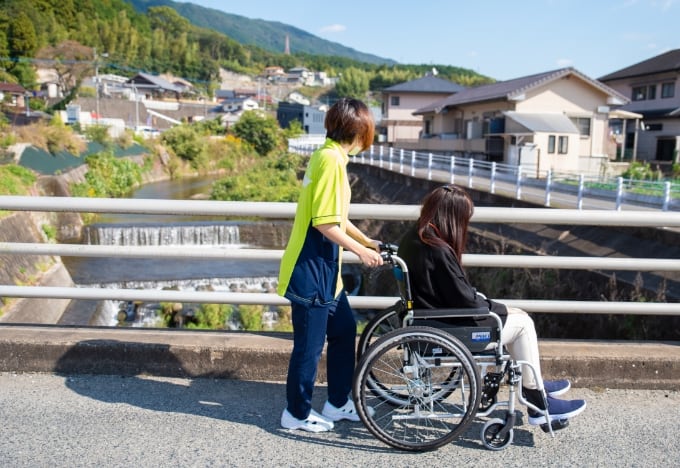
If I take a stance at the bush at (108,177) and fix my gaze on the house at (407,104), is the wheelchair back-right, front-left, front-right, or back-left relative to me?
back-right

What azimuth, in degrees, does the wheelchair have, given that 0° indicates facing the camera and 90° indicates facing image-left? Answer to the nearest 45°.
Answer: approximately 270°

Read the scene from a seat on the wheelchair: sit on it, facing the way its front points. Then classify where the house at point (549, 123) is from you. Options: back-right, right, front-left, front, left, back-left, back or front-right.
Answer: left

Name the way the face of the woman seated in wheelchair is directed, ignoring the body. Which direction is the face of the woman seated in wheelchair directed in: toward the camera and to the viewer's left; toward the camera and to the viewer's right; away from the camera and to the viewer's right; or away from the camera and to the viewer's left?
away from the camera and to the viewer's right

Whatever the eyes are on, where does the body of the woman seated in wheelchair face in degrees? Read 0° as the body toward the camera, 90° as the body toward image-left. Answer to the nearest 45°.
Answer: approximately 270°

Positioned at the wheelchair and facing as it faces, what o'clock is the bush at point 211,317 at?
The bush is roughly at 8 o'clock from the wheelchair.

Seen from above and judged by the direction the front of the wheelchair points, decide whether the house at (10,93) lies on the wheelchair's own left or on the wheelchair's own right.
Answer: on the wheelchair's own left

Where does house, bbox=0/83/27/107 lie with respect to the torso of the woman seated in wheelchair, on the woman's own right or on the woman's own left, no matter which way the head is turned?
on the woman's own left

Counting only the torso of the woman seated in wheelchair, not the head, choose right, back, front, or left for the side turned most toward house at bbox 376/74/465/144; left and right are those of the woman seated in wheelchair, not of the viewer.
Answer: left
